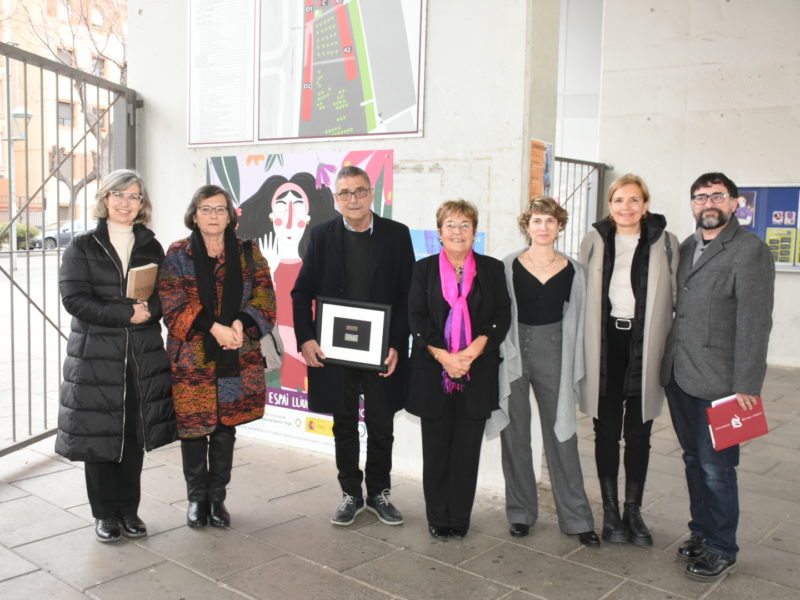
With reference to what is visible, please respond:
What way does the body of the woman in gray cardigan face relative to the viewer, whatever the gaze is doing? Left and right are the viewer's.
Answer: facing the viewer

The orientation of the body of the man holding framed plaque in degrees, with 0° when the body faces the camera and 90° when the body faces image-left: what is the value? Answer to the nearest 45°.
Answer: approximately 0°

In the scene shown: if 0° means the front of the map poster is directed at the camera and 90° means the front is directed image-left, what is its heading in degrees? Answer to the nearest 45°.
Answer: approximately 0°

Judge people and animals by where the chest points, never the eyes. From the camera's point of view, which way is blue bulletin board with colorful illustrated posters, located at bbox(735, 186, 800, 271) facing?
toward the camera

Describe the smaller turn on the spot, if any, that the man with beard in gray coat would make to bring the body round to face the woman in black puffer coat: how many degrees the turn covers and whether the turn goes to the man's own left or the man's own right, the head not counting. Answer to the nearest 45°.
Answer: approximately 45° to the man's own right

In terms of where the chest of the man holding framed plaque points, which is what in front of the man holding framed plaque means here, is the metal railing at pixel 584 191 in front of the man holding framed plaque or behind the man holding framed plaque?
behind

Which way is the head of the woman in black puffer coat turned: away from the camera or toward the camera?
toward the camera

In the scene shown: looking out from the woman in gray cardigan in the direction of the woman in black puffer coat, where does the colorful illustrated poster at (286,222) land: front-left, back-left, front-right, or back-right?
front-right

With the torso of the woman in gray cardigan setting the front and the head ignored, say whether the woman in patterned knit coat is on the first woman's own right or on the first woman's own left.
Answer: on the first woman's own right

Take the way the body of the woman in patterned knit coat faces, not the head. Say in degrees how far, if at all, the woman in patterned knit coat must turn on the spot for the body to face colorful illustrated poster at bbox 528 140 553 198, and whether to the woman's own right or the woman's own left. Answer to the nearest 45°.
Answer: approximately 90° to the woman's own left

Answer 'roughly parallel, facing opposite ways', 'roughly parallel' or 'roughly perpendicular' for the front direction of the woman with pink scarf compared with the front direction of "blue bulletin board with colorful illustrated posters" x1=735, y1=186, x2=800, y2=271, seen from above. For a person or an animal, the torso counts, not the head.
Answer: roughly parallel

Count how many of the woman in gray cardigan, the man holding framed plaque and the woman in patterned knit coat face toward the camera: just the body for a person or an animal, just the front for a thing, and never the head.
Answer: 3
